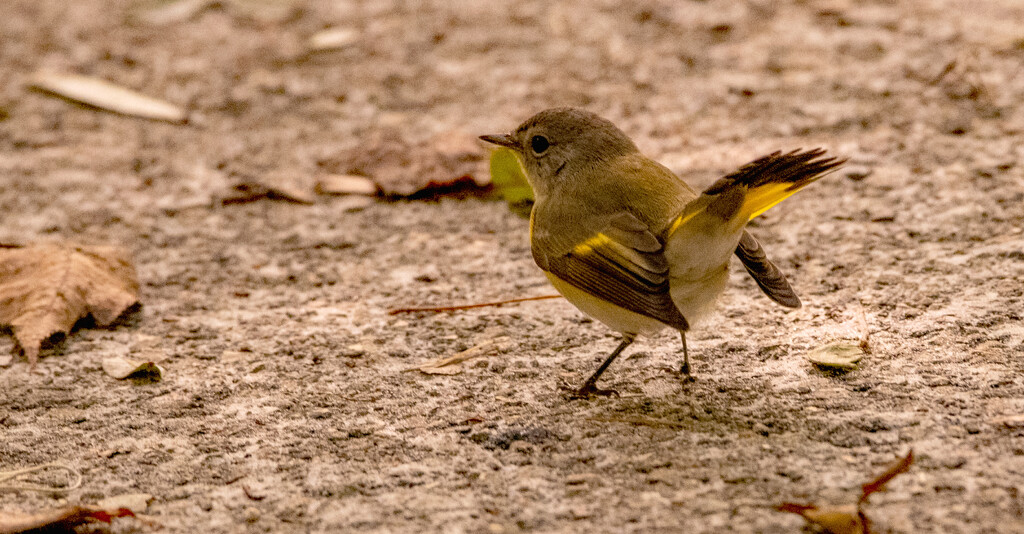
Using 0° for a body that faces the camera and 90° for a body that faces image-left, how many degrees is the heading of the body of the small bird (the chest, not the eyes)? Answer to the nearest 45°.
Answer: approximately 135°

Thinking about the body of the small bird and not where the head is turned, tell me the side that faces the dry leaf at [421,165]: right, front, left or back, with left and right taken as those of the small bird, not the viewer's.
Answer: front

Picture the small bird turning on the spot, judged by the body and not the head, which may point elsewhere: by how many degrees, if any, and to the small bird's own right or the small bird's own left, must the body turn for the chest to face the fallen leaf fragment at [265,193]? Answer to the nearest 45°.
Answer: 0° — it already faces it

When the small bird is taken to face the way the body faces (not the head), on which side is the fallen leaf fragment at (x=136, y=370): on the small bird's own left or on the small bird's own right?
on the small bird's own left

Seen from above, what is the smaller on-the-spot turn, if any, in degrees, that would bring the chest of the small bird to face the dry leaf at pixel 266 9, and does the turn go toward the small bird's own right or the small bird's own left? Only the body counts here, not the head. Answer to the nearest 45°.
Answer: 0° — it already faces it

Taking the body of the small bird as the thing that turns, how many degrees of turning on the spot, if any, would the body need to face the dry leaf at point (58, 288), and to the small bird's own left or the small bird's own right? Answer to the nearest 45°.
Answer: approximately 45° to the small bird's own left

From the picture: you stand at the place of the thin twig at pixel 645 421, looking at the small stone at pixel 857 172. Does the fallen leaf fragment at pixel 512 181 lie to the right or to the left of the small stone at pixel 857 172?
left

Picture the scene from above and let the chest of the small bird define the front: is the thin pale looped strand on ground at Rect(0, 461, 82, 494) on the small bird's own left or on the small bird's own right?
on the small bird's own left

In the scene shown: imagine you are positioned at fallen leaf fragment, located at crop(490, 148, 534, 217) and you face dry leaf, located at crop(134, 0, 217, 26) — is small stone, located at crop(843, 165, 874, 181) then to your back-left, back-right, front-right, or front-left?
back-right

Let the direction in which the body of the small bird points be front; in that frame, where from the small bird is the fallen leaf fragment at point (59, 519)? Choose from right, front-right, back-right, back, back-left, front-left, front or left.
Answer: left

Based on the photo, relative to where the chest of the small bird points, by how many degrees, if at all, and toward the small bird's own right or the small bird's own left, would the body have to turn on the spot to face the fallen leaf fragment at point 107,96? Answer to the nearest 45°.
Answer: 0° — it already faces it

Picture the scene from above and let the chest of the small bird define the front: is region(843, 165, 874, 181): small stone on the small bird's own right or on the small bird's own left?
on the small bird's own right
